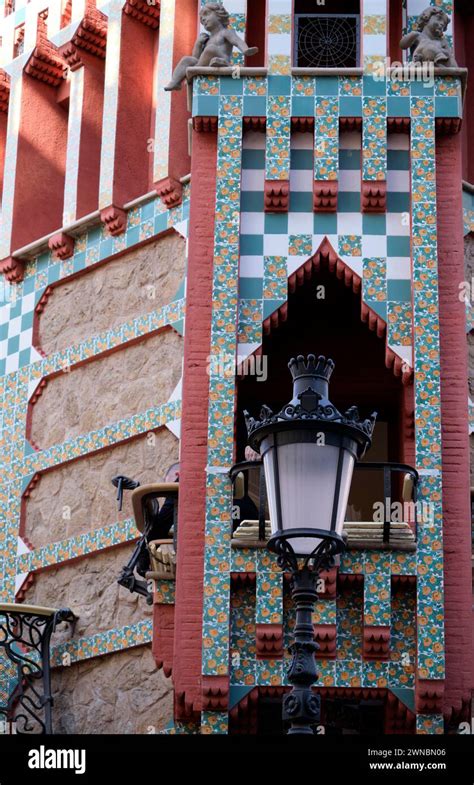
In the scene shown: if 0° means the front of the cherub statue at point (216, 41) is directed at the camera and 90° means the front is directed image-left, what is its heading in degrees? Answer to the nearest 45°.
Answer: approximately 45°

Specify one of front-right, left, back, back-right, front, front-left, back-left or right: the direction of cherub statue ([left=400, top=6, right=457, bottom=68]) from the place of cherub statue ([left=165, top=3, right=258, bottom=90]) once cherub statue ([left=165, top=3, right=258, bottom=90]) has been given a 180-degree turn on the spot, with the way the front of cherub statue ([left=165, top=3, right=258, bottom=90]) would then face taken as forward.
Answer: front-right
